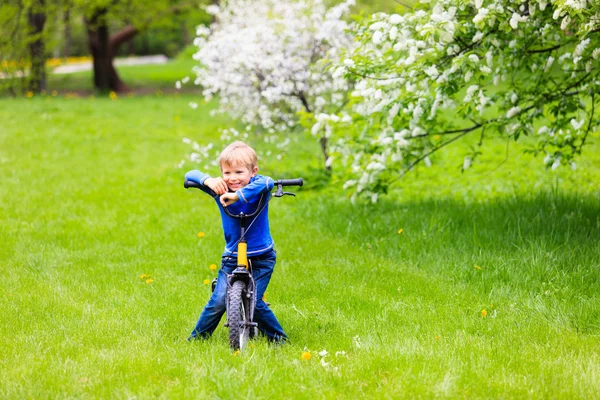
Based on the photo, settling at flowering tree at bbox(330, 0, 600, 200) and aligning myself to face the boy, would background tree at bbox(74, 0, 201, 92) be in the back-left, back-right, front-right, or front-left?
back-right

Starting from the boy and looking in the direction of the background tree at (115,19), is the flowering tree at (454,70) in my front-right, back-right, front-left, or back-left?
front-right

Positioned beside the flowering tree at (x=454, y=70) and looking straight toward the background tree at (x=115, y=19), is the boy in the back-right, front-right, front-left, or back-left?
back-left

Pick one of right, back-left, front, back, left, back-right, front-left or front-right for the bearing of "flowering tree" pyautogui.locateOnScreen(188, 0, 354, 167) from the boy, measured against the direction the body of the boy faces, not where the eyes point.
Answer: back

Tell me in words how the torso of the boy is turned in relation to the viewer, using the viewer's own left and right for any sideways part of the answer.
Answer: facing the viewer

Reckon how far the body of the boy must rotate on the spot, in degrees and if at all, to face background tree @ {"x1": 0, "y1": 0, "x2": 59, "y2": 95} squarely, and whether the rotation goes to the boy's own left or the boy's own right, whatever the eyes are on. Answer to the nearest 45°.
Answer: approximately 180°

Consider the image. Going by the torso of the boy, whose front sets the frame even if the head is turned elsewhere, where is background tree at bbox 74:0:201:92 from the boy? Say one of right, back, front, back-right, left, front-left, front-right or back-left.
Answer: back

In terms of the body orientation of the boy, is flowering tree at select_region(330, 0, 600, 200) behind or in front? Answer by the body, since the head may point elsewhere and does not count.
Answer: behind
